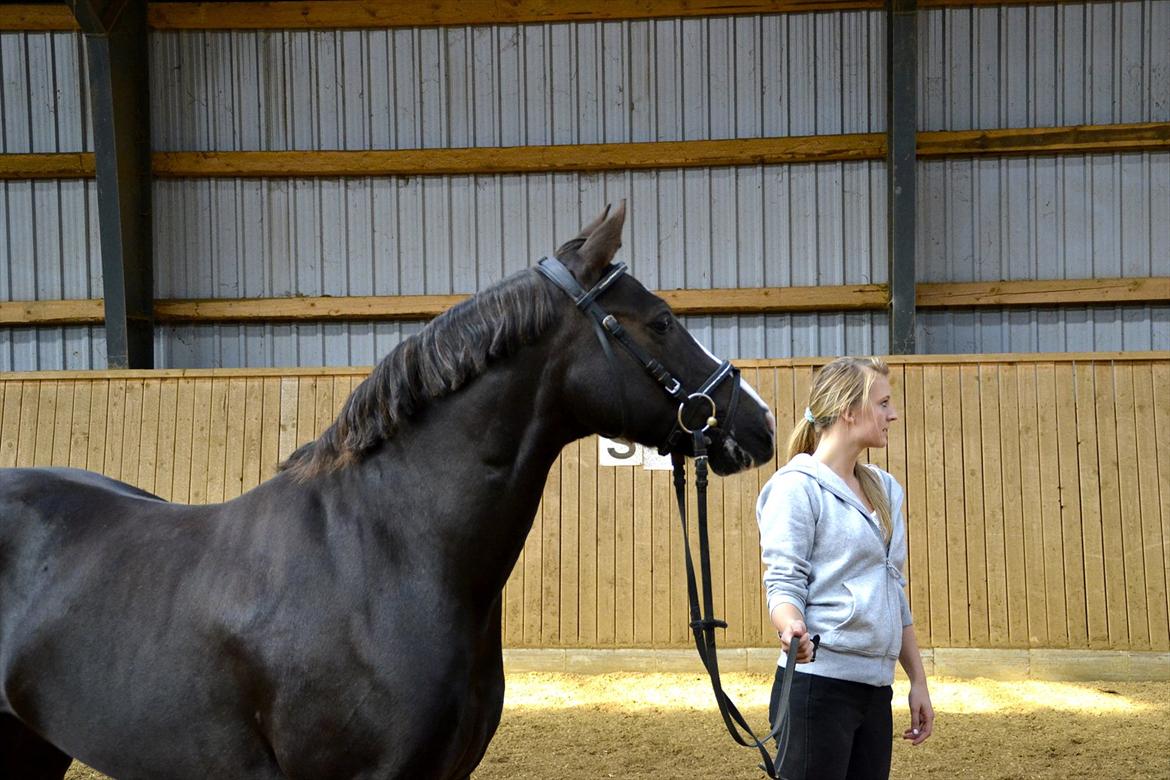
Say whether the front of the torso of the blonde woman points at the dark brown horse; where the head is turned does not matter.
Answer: no

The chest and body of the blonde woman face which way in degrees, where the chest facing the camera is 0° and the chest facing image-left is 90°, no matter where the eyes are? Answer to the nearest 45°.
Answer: approximately 315°

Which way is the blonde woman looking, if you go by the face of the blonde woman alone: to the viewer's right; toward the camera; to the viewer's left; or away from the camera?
to the viewer's right
